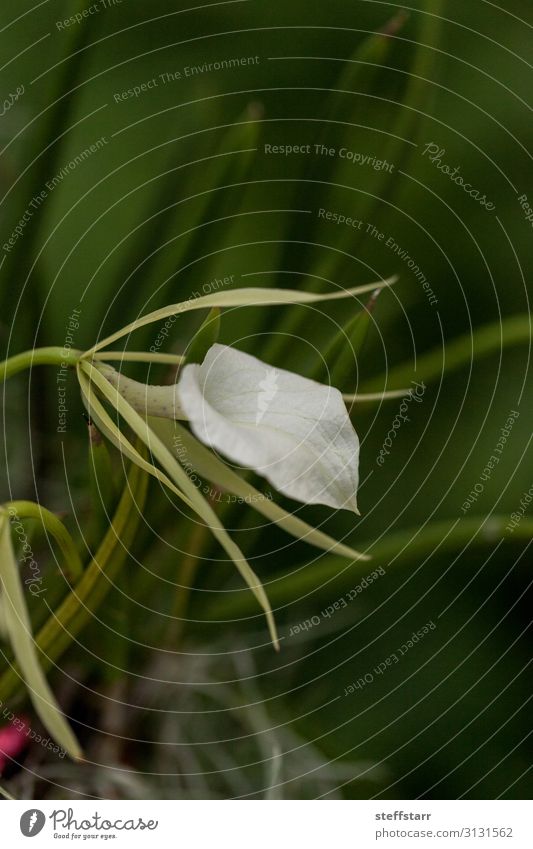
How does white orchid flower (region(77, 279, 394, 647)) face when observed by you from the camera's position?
facing to the right of the viewer
